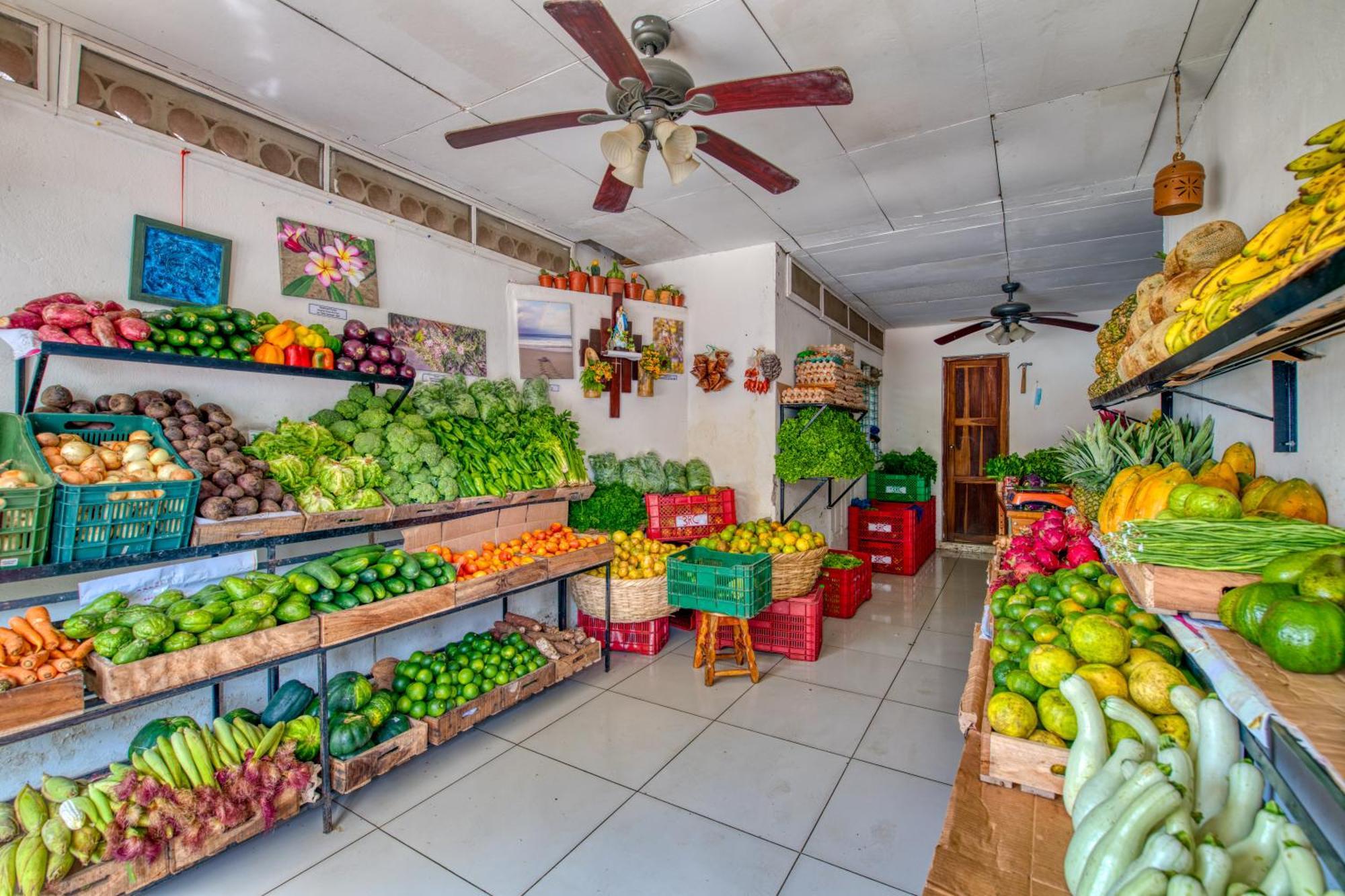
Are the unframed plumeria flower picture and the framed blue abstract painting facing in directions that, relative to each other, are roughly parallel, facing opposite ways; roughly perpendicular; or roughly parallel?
roughly parallel

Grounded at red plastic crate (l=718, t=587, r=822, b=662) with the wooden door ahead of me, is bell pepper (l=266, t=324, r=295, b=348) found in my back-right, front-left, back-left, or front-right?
back-left

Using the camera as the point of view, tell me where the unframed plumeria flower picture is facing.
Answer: facing the viewer and to the right of the viewer

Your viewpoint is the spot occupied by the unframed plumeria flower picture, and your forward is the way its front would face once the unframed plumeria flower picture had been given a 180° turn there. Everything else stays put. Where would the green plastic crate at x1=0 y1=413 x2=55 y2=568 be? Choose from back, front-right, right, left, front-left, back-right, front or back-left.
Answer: left

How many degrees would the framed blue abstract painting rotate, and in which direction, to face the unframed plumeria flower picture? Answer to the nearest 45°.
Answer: approximately 45° to its left

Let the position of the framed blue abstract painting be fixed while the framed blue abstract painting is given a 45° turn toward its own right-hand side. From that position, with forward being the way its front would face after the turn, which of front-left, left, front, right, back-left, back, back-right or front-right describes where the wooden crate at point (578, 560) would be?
left

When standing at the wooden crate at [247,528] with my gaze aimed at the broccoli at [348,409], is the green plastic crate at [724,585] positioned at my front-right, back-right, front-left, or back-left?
front-right

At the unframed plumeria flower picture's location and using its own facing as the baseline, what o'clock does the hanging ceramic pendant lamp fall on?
The hanging ceramic pendant lamp is roughly at 12 o'clock from the unframed plumeria flower picture.
